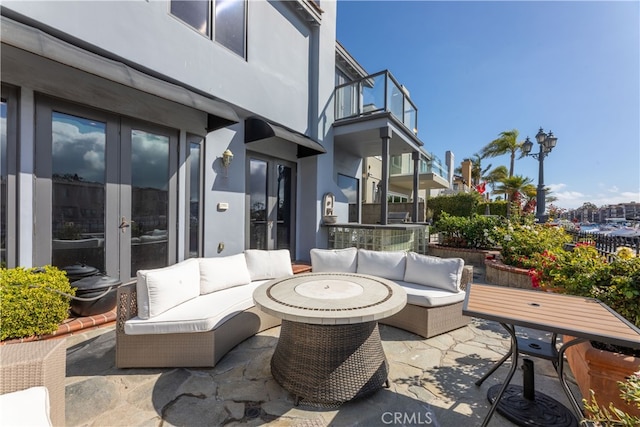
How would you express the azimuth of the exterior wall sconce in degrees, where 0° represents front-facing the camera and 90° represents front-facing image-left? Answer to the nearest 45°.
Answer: approximately 315°

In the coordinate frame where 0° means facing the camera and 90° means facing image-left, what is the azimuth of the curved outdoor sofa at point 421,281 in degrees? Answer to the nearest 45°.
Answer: approximately 45°

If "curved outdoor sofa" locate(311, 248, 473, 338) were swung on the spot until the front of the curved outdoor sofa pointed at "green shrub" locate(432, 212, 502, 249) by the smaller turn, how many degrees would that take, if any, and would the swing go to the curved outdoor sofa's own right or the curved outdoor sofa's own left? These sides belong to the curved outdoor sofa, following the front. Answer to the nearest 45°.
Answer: approximately 135° to the curved outdoor sofa's own right

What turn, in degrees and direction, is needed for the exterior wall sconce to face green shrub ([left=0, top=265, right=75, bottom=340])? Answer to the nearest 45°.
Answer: approximately 90° to its right

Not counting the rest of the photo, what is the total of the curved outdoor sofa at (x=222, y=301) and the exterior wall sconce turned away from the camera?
0

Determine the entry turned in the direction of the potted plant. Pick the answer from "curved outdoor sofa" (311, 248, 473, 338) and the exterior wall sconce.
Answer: the exterior wall sconce

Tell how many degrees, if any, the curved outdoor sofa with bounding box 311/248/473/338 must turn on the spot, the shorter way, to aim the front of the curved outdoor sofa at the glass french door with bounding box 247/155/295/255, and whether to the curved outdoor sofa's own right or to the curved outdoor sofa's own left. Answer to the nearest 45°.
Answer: approximately 90° to the curved outdoor sofa's own right

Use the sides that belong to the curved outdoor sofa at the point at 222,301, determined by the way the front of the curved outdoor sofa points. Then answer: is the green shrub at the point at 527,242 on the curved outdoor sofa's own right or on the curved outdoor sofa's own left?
on the curved outdoor sofa's own left

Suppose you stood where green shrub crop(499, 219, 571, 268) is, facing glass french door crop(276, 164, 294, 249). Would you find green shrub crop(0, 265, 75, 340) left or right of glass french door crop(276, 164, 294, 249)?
left

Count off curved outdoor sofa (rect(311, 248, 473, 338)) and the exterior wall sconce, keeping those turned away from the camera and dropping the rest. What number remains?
0

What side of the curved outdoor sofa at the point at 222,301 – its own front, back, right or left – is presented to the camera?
front

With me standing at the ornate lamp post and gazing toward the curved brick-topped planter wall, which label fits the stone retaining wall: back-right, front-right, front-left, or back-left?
front-right

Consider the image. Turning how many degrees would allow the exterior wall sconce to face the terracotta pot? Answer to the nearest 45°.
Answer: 0° — it already faces it

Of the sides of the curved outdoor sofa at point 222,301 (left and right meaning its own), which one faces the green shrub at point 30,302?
right

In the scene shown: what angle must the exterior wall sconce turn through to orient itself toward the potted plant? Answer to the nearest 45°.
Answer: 0° — it already faces it

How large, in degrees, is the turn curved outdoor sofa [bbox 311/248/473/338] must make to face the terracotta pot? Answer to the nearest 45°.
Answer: approximately 90° to its left

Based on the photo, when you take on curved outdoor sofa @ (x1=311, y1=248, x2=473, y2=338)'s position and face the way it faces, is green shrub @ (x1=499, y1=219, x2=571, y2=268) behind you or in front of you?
behind

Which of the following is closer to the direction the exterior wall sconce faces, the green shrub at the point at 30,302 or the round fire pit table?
the round fire pit table

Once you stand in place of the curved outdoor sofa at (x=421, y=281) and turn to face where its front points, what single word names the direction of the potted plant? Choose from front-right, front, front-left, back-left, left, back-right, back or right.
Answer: left
